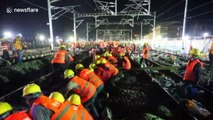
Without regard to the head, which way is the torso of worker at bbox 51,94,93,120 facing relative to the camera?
away from the camera

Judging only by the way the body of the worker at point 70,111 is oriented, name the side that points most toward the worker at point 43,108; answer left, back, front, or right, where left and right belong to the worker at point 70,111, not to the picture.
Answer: left
